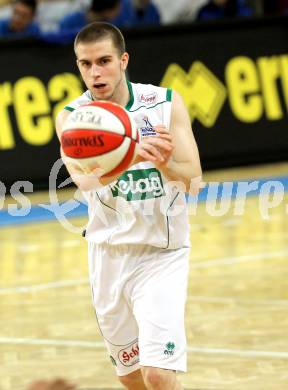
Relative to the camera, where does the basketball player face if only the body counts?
toward the camera
